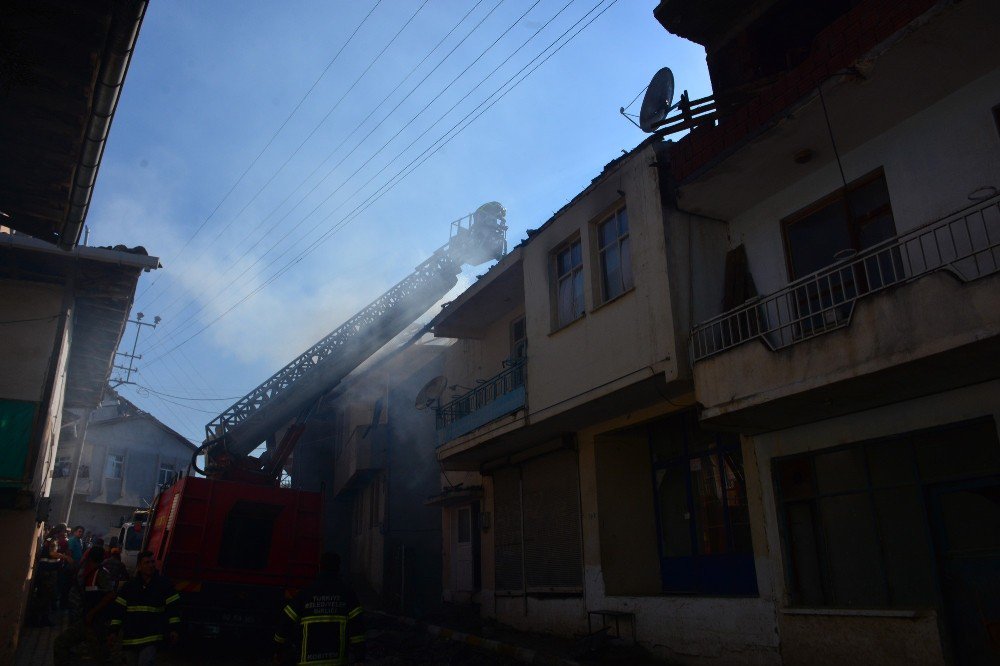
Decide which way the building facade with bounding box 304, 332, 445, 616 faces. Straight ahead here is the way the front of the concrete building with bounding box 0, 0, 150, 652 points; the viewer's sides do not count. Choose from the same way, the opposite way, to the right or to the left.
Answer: the opposite way

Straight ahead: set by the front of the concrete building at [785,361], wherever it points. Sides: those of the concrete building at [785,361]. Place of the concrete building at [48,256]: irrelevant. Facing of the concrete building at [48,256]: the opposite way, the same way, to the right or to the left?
the opposite way

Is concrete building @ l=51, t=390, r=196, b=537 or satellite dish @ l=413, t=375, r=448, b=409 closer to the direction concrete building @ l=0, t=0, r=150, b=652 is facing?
the satellite dish

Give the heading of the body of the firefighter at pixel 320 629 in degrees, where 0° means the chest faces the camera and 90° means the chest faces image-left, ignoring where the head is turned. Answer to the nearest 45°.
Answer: approximately 180°

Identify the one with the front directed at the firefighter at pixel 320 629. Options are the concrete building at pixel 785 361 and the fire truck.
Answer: the concrete building

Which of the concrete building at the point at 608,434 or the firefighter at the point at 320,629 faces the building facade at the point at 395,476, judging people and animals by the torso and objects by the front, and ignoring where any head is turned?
the firefighter

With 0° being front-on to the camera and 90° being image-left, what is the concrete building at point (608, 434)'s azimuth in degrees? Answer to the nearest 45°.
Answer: approximately 45°

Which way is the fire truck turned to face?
away from the camera

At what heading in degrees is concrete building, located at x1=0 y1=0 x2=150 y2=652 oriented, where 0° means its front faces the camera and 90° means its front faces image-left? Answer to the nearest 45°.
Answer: approximately 270°

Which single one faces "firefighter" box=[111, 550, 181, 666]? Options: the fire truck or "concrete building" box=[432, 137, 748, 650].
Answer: the concrete building
